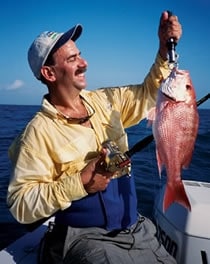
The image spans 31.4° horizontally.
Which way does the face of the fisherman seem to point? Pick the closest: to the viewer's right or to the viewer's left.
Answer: to the viewer's right

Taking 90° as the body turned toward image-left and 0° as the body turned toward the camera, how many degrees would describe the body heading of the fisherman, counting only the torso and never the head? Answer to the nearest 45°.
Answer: approximately 315°
